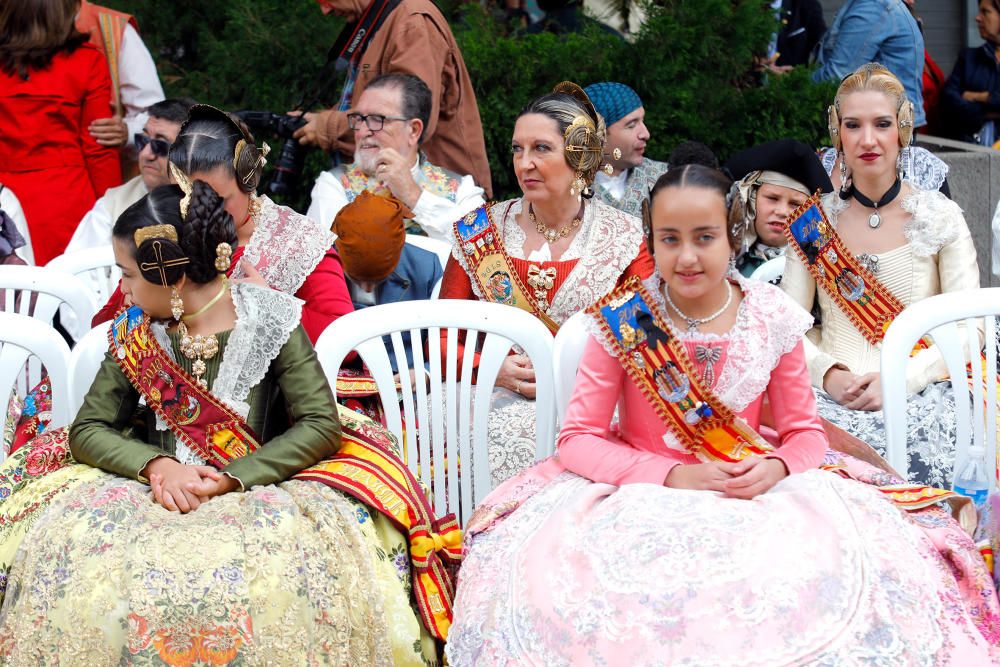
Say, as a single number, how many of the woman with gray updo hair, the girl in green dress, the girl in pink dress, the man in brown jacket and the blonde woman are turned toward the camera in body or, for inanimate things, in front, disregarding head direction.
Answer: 4

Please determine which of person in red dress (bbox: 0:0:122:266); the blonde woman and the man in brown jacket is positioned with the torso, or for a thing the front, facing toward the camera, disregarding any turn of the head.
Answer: the blonde woman

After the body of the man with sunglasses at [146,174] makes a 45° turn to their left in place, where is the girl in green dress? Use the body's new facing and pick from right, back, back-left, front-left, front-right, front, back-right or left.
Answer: front

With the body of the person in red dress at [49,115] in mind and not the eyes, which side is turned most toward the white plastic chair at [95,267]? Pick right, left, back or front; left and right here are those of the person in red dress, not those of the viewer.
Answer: back

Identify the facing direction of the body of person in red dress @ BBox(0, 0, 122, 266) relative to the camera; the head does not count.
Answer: away from the camera

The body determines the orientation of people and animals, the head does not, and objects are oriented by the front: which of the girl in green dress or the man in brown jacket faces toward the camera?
the girl in green dress

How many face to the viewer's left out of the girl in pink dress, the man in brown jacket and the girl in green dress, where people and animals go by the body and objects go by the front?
1

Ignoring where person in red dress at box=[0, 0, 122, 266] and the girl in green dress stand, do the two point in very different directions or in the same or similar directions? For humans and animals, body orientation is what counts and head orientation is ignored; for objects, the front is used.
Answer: very different directions

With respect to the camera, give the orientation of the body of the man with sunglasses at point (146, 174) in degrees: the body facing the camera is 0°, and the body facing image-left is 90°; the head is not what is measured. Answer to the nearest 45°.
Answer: approximately 45°

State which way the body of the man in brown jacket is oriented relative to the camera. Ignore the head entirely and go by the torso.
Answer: to the viewer's left

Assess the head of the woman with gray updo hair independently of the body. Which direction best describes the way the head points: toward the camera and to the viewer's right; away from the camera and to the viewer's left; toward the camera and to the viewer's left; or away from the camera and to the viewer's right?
toward the camera and to the viewer's left

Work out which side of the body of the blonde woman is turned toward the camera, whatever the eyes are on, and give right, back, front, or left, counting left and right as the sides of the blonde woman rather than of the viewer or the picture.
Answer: front

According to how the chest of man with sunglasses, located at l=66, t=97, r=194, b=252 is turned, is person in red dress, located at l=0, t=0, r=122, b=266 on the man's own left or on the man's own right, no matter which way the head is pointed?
on the man's own right
